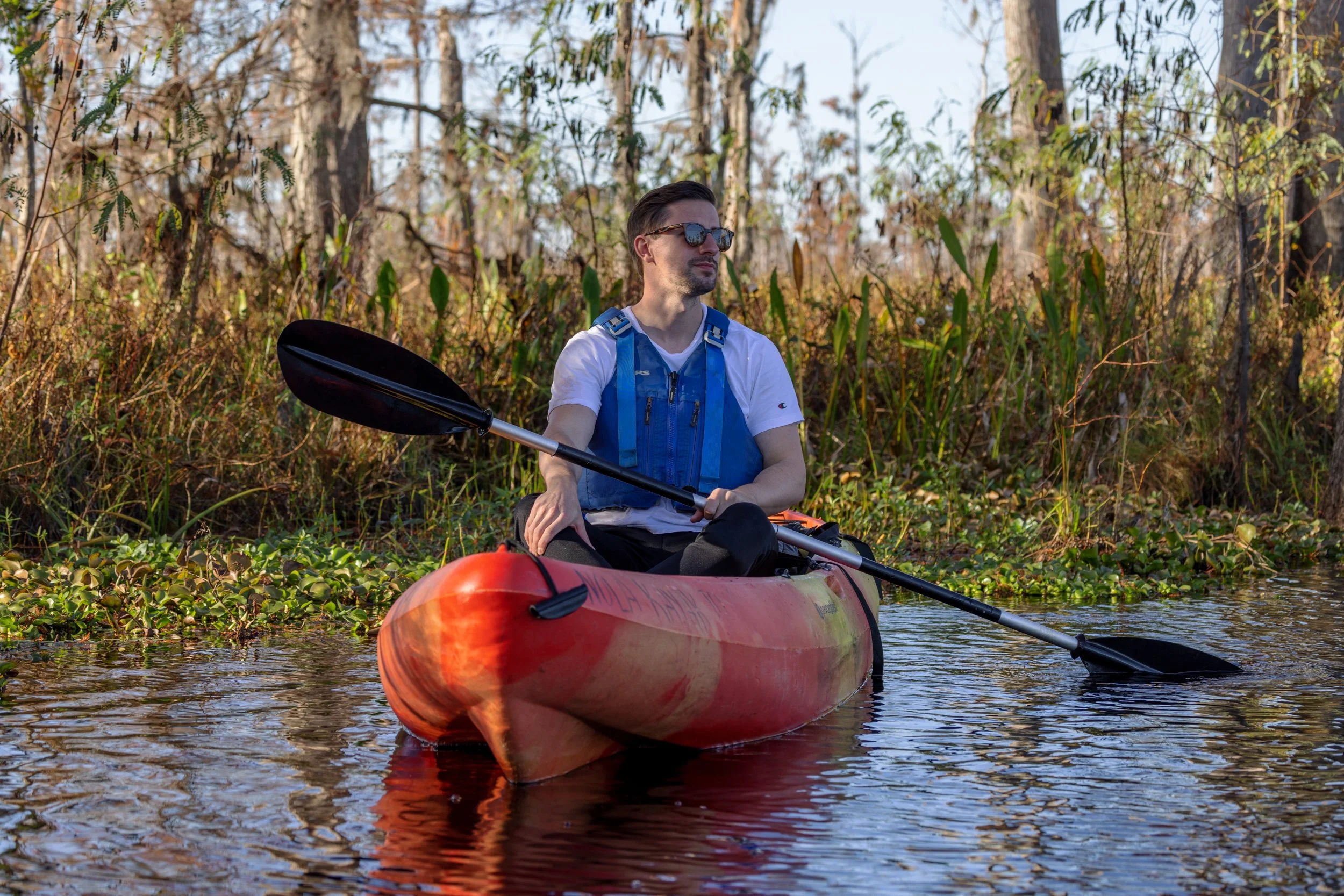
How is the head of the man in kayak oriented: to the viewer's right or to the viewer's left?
to the viewer's right

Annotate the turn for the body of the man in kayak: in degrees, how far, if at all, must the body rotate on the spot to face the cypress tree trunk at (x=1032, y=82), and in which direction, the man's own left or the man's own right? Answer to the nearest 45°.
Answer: approximately 180°

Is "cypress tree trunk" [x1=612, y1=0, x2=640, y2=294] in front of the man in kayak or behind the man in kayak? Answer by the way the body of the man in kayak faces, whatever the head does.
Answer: behind

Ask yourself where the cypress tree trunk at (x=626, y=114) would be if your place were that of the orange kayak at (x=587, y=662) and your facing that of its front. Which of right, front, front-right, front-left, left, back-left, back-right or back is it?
back-right

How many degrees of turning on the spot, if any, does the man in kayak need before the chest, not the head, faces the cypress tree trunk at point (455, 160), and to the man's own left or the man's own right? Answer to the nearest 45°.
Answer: approximately 180°

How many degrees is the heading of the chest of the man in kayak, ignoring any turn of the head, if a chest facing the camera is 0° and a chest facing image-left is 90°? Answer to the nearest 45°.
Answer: approximately 0°

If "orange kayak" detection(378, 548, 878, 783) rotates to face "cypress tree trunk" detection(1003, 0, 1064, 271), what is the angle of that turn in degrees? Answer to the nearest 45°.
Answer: approximately 135° to its right

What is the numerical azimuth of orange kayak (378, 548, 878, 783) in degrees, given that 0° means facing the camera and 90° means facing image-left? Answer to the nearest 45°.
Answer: approximately 45°

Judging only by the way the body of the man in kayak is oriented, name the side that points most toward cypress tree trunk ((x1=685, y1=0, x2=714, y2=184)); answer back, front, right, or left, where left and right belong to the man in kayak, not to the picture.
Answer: back
